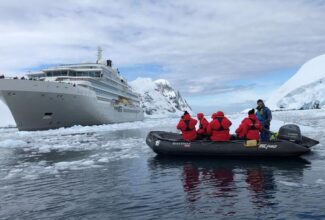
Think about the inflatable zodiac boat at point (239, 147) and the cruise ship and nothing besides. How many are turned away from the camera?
0

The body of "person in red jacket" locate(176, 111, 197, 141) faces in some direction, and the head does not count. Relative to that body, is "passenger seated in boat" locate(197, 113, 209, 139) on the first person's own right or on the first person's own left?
on the first person's own right

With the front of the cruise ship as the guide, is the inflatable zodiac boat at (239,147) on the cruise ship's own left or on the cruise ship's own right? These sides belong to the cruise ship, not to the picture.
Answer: on the cruise ship's own left

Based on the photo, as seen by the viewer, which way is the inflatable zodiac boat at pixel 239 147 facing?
to the viewer's left

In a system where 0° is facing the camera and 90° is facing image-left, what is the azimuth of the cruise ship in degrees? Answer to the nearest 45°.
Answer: approximately 45°

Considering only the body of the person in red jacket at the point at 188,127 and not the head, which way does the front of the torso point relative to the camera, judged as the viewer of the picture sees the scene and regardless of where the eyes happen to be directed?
away from the camera
